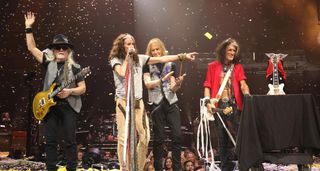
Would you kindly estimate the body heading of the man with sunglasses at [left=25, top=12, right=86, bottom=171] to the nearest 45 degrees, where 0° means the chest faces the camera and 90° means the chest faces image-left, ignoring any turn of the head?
approximately 0°
